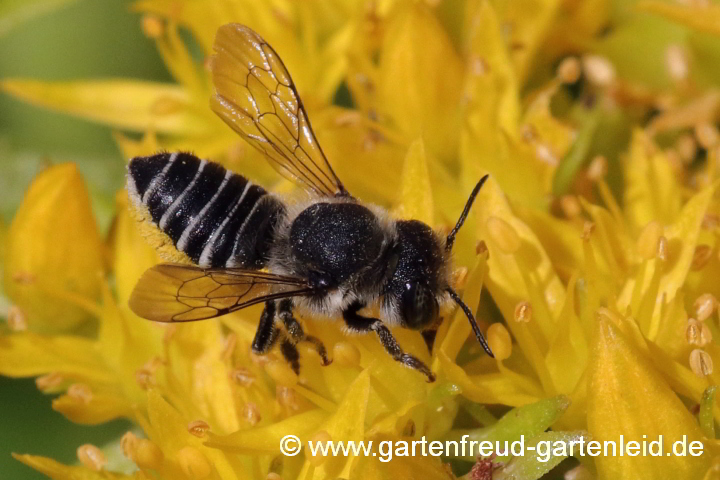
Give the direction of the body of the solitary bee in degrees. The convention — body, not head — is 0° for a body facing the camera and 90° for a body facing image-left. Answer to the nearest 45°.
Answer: approximately 270°

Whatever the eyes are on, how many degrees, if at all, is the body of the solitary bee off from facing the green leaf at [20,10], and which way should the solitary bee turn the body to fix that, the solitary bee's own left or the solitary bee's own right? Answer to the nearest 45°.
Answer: approximately 135° to the solitary bee's own left
